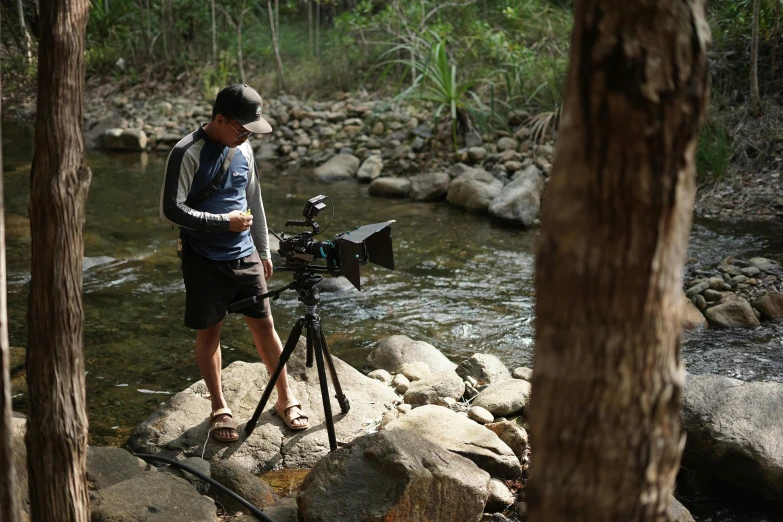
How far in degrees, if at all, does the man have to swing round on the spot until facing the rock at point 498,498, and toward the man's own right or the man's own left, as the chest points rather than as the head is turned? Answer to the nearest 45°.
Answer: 0° — they already face it

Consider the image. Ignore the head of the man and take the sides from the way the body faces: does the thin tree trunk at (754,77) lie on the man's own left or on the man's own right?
on the man's own left

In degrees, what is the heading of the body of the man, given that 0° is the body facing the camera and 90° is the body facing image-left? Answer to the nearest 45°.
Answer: approximately 315°

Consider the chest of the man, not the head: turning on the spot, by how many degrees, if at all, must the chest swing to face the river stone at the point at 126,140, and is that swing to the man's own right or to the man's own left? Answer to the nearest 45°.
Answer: approximately 135° to the man's own left

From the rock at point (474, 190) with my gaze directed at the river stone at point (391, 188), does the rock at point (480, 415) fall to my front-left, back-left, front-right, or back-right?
back-left

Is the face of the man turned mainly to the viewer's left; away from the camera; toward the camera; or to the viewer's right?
to the viewer's right

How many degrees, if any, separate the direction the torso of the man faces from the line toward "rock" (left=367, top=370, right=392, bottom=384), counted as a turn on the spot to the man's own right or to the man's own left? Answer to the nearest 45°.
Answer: approximately 90° to the man's own left

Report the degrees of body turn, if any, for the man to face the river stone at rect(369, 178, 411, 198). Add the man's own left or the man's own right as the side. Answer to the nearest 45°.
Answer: approximately 135° to the man's own left
